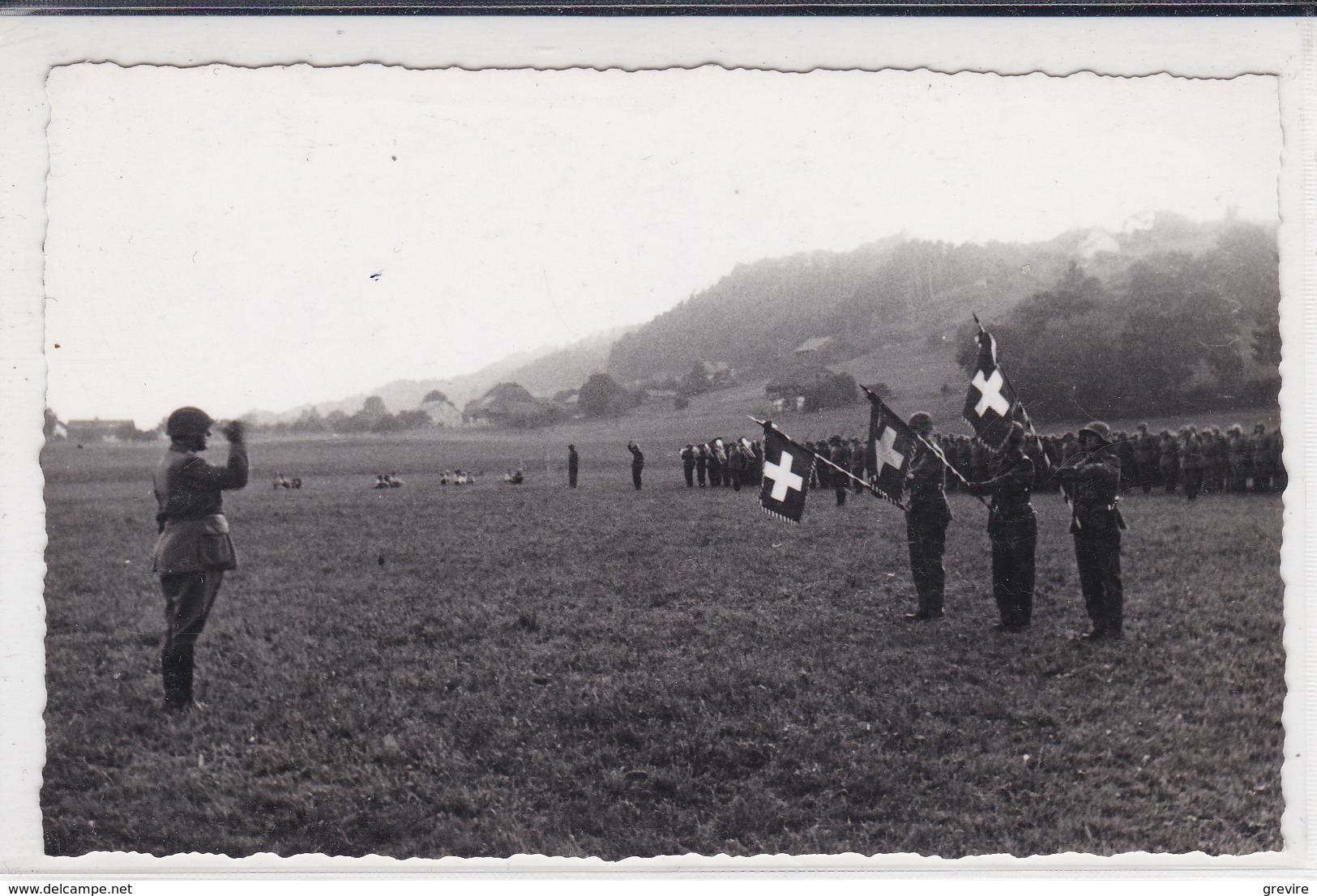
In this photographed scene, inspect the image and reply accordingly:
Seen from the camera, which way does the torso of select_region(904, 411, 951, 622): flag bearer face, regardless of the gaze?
to the viewer's left
